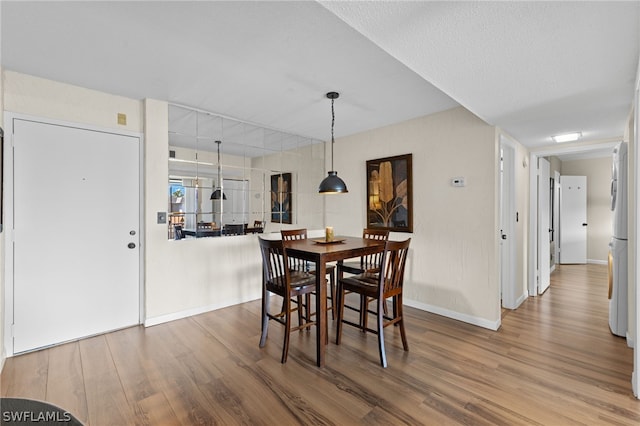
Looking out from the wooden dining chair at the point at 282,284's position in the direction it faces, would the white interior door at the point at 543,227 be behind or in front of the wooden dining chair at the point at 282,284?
in front

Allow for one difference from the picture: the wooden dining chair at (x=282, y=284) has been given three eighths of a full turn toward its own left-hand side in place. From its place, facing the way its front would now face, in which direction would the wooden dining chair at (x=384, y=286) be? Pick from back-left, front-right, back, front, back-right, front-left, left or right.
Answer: back

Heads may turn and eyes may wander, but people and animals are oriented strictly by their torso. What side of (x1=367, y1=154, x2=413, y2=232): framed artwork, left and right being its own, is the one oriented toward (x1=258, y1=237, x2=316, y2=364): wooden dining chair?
front

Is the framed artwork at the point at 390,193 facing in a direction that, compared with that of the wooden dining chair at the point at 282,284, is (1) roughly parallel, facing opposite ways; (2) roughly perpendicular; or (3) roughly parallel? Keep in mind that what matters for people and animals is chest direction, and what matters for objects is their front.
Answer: roughly parallel, facing opposite ways

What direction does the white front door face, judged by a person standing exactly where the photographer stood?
facing the viewer and to the right of the viewer

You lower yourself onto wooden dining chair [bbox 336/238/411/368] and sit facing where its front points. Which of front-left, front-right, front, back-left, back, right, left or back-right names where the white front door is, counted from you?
front-left

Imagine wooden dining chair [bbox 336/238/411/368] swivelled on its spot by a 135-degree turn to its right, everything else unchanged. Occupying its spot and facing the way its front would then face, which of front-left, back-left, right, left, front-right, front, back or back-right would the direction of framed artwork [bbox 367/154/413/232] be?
left

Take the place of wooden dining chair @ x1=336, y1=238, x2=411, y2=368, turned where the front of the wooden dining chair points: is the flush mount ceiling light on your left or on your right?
on your right

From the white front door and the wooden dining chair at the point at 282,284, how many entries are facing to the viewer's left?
0

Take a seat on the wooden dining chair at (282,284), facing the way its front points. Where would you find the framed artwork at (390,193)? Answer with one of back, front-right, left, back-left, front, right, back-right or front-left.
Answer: front

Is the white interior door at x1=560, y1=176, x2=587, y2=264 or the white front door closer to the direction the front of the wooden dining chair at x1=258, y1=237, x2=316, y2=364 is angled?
the white interior door

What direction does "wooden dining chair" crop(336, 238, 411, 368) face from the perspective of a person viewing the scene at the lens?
facing away from the viewer and to the left of the viewer

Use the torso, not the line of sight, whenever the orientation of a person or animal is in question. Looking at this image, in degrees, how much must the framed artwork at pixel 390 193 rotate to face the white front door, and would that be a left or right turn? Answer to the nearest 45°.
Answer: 0° — it already faces it

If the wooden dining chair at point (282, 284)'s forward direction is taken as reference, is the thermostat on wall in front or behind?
in front

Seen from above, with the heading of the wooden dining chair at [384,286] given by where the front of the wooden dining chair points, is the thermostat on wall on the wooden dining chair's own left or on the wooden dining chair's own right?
on the wooden dining chair's own right

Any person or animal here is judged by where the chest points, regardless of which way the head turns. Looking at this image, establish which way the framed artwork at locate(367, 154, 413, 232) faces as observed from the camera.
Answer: facing the viewer and to the left of the viewer

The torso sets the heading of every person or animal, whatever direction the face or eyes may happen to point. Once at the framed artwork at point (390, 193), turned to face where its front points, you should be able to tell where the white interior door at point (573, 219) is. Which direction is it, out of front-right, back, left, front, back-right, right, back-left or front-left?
back
